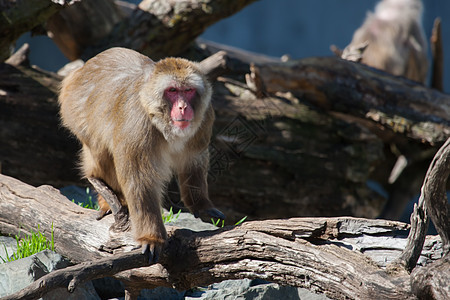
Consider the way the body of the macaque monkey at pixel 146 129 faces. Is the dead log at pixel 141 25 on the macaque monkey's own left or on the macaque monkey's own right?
on the macaque monkey's own left

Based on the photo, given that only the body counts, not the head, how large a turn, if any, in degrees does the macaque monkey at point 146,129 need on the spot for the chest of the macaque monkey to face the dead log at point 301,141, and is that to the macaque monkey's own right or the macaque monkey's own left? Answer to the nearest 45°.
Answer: approximately 90° to the macaque monkey's own left

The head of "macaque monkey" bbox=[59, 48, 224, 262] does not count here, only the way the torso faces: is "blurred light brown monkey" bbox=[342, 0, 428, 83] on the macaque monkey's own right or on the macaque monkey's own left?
on the macaque monkey's own left

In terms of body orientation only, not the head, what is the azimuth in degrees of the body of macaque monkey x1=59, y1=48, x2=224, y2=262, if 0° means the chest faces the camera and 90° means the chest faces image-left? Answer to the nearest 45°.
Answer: approximately 315°

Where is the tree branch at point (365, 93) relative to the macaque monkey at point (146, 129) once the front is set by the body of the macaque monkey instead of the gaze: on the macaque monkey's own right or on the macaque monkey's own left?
on the macaque monkey's own left
